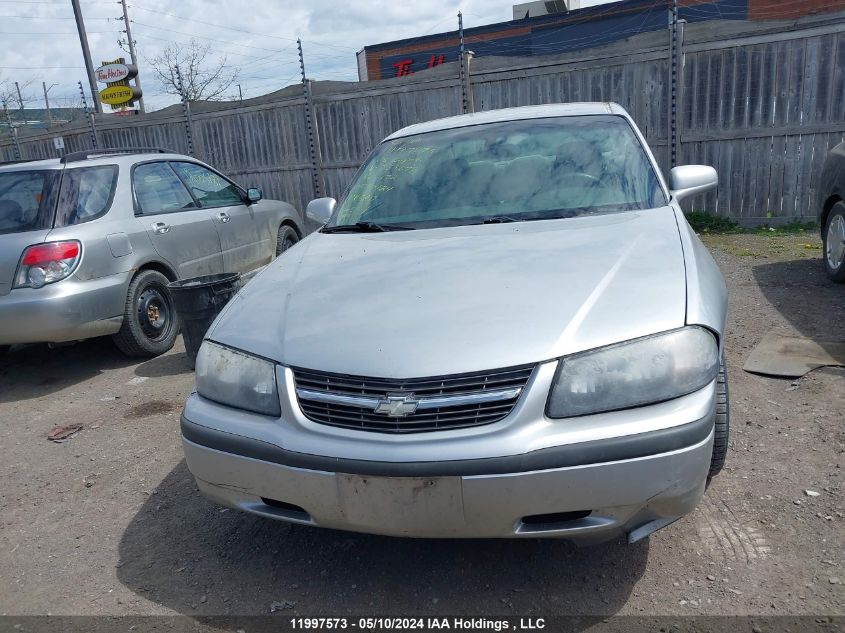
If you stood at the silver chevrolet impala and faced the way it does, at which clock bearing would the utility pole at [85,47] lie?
The utility pole is roughly at 5 o'clock from the silver chevrolet impala.

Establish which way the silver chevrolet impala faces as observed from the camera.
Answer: facing the viewer

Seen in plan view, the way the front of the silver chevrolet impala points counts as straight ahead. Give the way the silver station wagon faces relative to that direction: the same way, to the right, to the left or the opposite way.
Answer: the opposite way

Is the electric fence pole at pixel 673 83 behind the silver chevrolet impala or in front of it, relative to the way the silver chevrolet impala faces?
behind

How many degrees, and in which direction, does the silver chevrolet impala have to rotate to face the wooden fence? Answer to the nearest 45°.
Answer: approximately 135° to its left

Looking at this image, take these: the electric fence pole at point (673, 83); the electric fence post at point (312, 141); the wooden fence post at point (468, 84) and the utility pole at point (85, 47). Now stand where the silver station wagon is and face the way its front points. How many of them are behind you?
0

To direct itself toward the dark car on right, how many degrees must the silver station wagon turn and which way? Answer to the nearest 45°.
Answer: approximately 45° to its right

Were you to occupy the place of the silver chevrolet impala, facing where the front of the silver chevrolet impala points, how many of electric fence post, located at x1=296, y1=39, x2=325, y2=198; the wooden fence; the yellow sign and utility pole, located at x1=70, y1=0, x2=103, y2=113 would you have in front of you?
0

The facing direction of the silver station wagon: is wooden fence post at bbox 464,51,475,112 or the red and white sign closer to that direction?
the wooden fence post

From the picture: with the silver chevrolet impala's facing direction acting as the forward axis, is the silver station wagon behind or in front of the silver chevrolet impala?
behind

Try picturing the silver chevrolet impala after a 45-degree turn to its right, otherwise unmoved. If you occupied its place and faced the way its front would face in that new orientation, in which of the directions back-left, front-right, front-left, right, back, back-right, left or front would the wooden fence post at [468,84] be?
back-right

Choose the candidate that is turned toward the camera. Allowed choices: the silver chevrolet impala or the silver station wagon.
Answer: the silver chevrolet impala

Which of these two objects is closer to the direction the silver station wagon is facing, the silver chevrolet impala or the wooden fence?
the wooden fence

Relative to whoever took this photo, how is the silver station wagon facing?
facing away from the viewer and to the right of the viewer

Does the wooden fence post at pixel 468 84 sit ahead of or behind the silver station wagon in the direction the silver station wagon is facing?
ahead

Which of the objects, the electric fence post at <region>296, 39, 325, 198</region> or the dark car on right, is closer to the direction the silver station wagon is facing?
the electric fence post

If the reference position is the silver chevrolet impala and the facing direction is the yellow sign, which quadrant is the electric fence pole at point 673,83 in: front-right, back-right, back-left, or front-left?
front-right

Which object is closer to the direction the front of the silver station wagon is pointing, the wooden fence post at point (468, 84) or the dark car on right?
the wooden fence post

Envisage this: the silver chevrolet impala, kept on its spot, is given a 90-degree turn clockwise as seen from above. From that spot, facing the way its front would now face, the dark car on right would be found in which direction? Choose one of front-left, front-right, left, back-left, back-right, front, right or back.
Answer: back-right

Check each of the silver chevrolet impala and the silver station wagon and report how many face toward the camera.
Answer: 1

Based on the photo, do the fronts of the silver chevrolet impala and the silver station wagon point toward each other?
no
